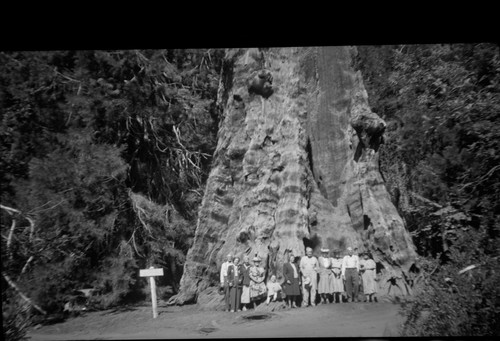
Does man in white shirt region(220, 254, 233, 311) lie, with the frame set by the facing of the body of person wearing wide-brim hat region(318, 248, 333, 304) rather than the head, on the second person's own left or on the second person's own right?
on the second person's own right

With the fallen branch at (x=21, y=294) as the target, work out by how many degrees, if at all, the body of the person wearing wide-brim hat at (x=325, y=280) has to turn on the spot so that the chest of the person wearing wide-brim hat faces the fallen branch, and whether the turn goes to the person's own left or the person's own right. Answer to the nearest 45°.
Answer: approximately 90° to the person's own right

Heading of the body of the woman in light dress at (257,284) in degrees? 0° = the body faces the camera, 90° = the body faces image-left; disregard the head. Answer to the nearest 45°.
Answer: approximately 0°

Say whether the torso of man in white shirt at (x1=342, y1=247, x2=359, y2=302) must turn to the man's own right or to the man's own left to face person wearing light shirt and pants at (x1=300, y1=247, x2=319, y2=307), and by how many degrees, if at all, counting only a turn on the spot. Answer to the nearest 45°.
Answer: approximately 90° to the man's own right
